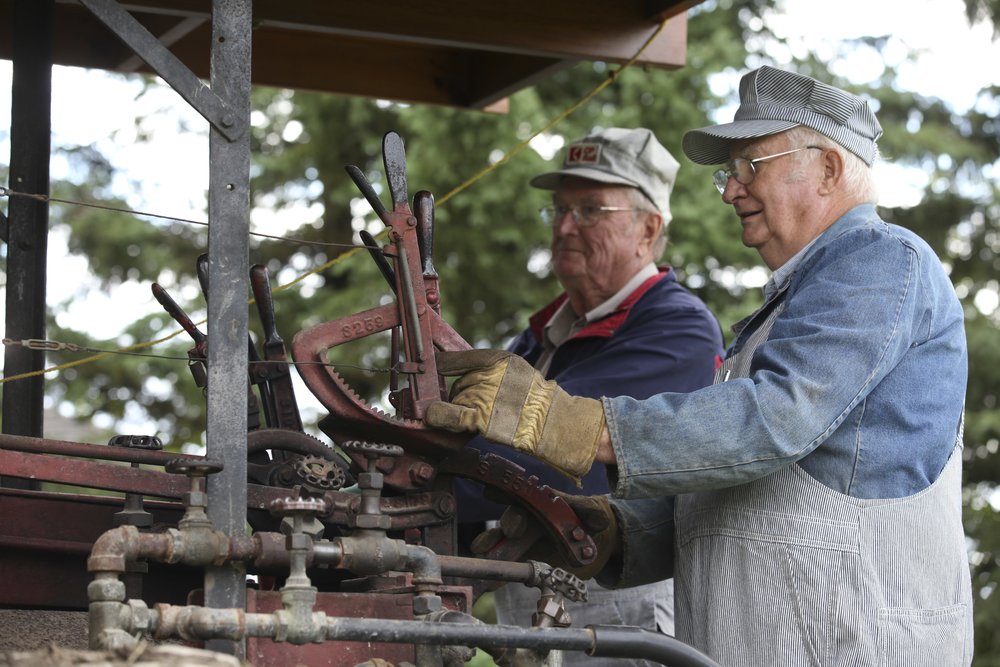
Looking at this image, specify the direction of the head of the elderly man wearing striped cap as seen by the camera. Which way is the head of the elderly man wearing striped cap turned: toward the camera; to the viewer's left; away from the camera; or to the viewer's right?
to the viewer's left

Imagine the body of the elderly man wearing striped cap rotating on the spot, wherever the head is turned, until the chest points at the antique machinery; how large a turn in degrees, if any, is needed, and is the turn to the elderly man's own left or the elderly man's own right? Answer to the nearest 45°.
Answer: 0° — they already face it

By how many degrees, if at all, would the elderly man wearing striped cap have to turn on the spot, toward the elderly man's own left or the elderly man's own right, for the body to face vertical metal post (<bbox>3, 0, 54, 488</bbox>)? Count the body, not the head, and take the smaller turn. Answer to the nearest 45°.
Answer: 0° — they already face it

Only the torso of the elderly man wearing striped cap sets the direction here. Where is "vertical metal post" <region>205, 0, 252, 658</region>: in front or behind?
in front

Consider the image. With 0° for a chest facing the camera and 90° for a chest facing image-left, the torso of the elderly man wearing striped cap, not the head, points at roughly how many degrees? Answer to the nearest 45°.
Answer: approximately 90°

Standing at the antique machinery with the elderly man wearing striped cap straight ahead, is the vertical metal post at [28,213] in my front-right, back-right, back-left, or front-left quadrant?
back-left

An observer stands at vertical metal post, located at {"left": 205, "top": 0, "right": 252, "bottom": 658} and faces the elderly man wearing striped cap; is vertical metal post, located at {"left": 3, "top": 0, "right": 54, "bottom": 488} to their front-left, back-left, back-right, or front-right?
back-left
